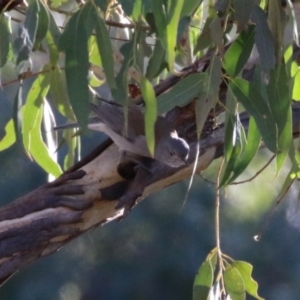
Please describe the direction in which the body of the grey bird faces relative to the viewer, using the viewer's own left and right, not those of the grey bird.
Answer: facing to the right of the viewer
